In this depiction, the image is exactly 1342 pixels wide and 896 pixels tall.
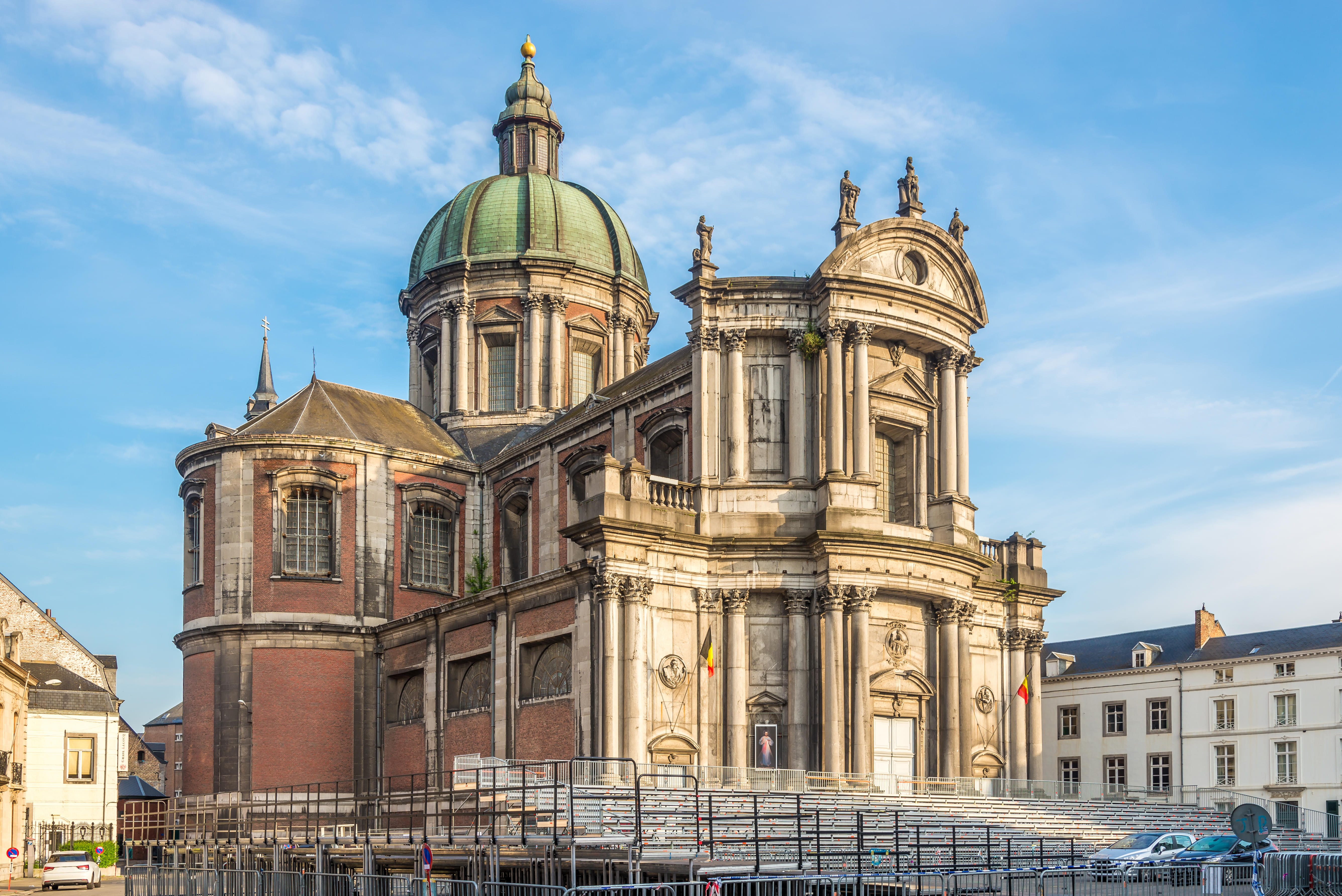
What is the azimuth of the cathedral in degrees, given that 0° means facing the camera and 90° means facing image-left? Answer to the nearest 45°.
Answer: approximately 315°

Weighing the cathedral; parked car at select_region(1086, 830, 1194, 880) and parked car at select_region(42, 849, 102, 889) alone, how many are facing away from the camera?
1

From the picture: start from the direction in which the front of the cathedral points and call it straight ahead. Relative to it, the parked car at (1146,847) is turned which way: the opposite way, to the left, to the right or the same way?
to the right

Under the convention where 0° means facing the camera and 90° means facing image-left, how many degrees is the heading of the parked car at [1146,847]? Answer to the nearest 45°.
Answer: approximately 45°

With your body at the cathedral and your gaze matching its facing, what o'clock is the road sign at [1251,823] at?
The road sign is roughly at 1 o'clock from the cathedral.

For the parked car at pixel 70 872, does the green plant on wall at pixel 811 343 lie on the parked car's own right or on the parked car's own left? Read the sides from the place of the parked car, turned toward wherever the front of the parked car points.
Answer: on the parked car's own right

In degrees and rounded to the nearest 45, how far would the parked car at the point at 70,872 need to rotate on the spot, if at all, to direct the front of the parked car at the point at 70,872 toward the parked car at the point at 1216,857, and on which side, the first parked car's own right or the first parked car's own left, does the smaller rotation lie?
approximately 135° to the first parked car's own right

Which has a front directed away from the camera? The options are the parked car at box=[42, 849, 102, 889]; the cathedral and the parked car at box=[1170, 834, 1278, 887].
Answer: the parked car at box=[42, 849, 102, 889]

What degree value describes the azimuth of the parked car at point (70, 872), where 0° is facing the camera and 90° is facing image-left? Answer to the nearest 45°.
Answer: approximately 180°
